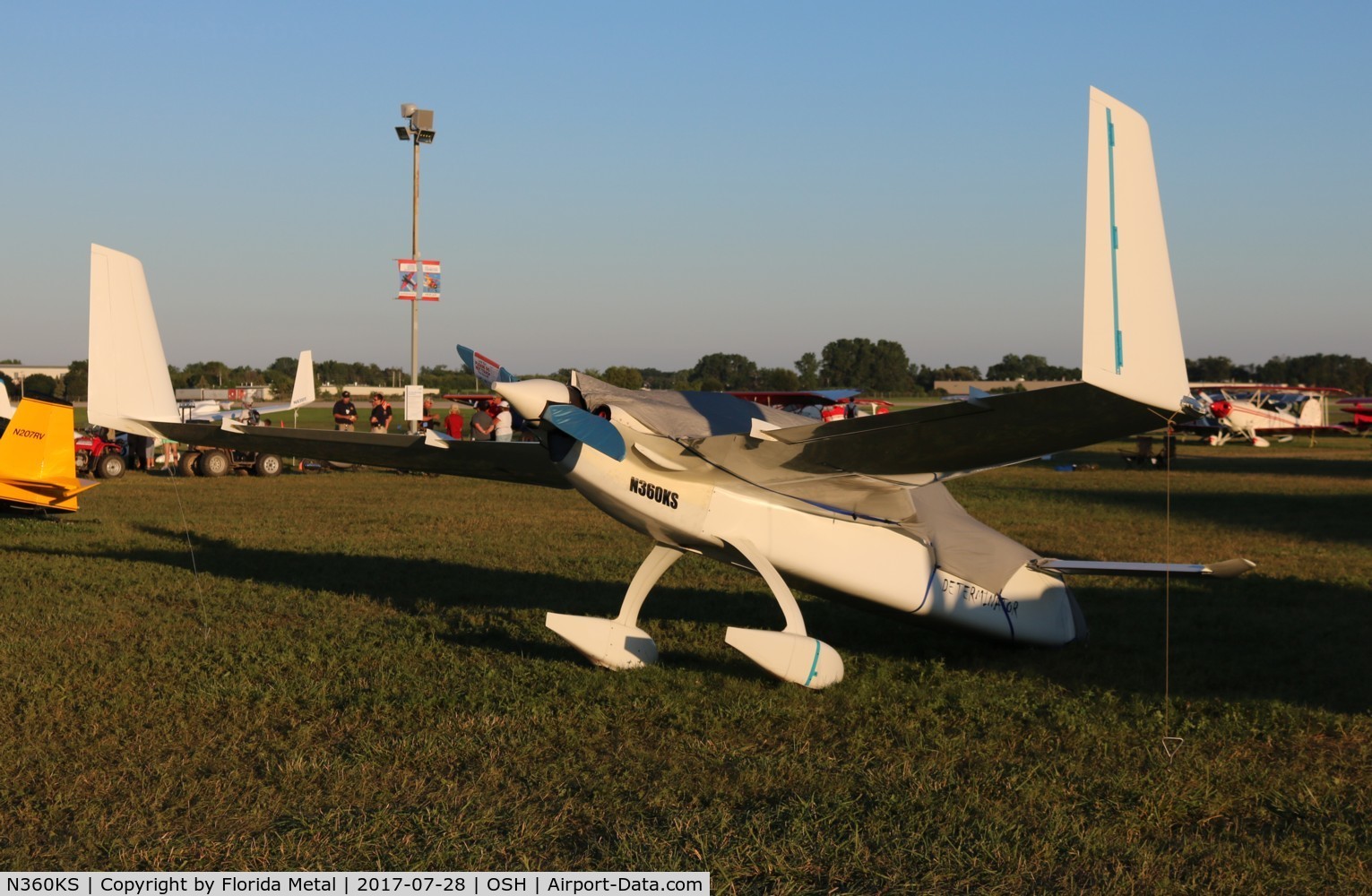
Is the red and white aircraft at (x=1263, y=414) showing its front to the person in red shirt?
yes

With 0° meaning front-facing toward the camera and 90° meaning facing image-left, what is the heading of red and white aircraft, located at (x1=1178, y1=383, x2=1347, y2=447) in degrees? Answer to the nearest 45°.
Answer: approximately 45°

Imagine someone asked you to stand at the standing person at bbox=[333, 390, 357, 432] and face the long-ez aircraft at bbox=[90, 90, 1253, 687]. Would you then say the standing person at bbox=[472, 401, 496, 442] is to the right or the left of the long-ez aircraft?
left

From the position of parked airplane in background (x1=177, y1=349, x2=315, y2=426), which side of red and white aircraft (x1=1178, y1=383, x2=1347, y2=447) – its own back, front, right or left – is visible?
front

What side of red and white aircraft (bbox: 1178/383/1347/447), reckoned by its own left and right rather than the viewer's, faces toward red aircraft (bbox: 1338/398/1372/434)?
back

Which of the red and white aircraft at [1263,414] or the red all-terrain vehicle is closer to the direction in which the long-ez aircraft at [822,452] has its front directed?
the red and white aircraft

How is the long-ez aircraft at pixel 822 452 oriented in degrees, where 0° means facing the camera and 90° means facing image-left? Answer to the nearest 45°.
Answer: approximately 225°

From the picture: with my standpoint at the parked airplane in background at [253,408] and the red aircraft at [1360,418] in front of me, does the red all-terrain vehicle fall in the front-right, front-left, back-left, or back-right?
back-right

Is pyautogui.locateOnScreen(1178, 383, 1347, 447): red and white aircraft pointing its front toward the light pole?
yes

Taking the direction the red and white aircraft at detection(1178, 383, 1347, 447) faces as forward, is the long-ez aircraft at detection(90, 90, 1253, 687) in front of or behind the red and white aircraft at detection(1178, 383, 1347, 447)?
in front

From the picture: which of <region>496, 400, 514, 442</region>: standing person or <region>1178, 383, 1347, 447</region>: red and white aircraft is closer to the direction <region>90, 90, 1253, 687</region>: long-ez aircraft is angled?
the red and white aircraft
